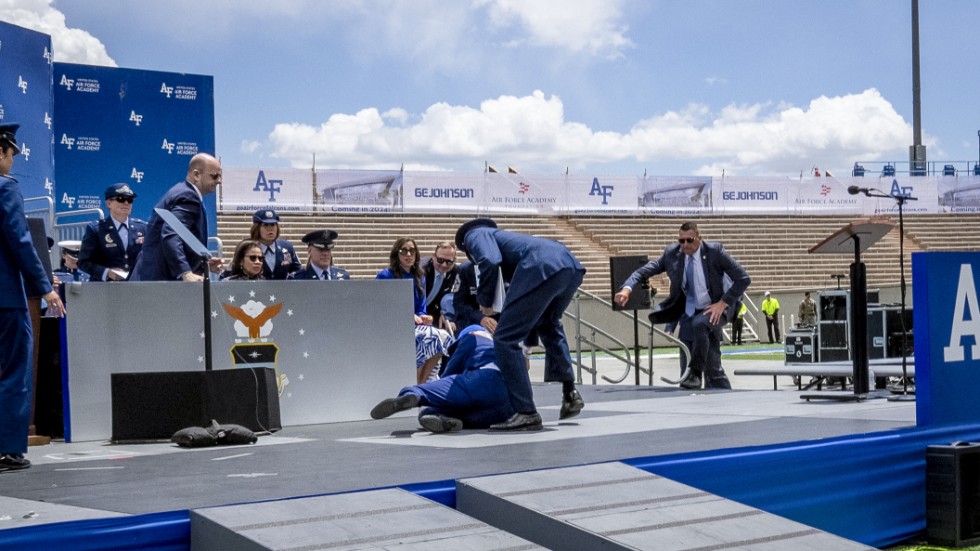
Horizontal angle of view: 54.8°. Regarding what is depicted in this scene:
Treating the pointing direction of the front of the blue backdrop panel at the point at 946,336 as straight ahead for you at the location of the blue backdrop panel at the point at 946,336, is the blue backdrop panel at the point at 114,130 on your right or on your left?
on your right

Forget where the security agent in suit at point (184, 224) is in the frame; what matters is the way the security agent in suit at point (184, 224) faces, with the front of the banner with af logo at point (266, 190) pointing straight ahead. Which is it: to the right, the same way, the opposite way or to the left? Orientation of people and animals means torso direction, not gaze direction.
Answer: to the left

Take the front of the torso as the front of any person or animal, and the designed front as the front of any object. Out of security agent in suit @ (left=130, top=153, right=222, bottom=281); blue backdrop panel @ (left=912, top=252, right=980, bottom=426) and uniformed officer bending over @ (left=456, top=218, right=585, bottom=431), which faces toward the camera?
the blue backdrop panel

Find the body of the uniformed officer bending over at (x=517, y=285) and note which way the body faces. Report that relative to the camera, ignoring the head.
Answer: to the viewer's left

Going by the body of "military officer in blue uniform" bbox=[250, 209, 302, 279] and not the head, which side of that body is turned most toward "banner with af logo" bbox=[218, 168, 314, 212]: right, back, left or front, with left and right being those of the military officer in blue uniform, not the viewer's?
back

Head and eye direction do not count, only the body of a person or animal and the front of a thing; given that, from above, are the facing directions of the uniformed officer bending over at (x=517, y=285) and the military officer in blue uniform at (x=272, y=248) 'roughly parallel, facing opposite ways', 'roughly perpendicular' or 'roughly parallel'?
roughly perpendicular

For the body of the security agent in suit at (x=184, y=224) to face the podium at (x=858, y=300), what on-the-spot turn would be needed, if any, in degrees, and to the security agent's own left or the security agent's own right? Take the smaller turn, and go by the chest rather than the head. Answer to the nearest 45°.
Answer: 0° — they already face it

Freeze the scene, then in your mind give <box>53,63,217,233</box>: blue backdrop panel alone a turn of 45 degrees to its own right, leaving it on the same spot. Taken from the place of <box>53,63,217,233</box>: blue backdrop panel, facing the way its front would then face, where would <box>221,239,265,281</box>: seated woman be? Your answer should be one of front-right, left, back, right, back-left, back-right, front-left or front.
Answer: front-left

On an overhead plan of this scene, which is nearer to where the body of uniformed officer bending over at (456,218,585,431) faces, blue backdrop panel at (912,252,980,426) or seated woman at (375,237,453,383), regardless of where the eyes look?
the seated woman

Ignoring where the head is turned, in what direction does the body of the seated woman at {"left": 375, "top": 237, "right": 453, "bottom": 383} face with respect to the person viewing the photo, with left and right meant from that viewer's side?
facing the viewer and to the right of the viewer

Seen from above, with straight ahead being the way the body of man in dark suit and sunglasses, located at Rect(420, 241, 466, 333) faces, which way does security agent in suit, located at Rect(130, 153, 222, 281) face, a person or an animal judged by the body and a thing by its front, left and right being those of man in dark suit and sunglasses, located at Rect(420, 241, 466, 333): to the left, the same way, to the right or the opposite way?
to the left

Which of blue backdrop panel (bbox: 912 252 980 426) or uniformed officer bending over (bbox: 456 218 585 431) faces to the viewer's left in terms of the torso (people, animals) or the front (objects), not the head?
the uniformed officer bending over
